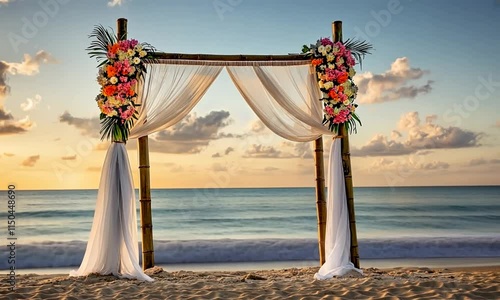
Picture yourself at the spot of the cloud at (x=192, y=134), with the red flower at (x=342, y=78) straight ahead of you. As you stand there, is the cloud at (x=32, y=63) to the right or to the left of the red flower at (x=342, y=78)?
right

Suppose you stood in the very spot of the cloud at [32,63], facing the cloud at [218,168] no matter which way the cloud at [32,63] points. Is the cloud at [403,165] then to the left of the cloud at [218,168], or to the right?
right

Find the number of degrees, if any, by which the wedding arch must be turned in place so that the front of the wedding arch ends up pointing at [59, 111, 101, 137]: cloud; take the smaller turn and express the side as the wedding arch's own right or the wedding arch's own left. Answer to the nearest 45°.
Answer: approximately 180°

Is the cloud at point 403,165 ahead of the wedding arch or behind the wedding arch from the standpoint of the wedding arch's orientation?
behind

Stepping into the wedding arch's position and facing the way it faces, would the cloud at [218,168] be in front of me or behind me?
behind

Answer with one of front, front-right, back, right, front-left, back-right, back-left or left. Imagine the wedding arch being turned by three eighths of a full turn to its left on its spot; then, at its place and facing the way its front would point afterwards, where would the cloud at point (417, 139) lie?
front

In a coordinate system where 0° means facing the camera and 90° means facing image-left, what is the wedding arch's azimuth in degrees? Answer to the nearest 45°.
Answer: approximately 0°

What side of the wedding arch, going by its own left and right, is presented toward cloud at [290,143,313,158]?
back

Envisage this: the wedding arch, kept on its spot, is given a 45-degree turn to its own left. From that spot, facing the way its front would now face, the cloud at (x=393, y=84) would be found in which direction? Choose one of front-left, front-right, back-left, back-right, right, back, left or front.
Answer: left

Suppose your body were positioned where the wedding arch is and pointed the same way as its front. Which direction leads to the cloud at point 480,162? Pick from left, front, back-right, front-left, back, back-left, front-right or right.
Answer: back-left

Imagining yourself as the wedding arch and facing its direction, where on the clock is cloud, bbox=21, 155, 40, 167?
The cloud is roughly at 5 o'clock from the wedding arch.

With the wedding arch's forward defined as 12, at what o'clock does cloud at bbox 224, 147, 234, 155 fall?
The cloud is roughly at 6 o'clock from the wedding arch.

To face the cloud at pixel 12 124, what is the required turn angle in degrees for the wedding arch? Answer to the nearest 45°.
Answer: approximately 135° to its right
